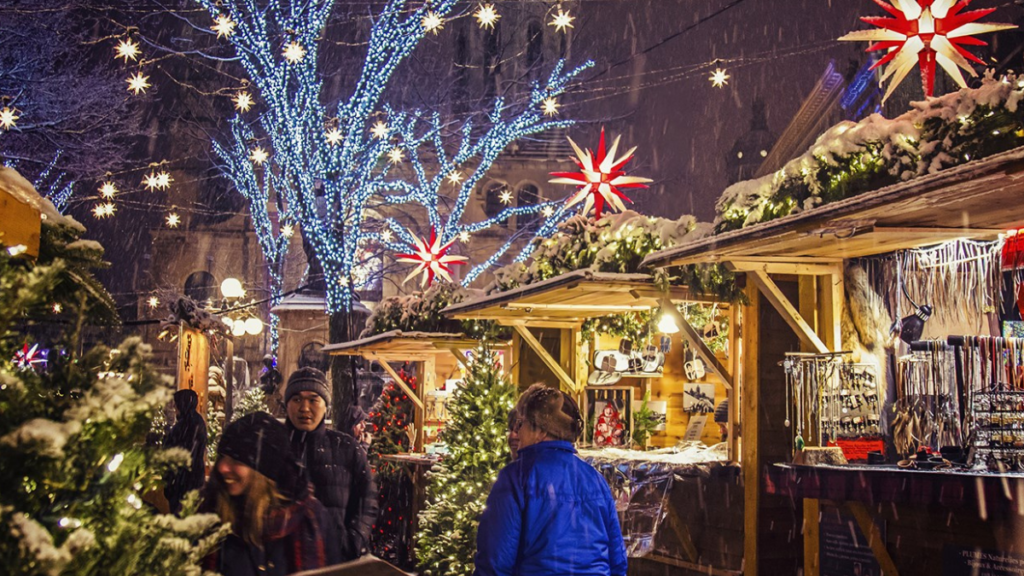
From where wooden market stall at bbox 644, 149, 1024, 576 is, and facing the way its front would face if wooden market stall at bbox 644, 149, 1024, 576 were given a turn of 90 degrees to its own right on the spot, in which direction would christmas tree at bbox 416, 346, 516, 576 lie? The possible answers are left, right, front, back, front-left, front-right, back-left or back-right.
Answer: front

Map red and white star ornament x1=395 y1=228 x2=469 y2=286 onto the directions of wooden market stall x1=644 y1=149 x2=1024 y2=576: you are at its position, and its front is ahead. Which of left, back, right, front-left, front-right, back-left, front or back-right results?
right

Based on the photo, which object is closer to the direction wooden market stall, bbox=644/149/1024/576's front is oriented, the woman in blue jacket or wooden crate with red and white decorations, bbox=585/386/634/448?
the woman in blue jacket

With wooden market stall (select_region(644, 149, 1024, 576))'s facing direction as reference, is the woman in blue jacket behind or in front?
in front

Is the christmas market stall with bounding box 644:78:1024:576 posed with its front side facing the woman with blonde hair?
yes

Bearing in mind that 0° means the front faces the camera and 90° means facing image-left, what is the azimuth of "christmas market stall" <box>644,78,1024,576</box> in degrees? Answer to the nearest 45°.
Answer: approximately 45°

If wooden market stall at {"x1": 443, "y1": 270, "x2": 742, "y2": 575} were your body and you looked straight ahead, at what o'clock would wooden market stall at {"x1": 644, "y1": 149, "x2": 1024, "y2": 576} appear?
wooden market stall at {"x1": 644, "y1": 149, "x2": 1024, "y2": 576} is roughly at 10 o'clock from wooden market stall at {"x1": 443, "y1": 270, "x2": 742, "y2": 575}.

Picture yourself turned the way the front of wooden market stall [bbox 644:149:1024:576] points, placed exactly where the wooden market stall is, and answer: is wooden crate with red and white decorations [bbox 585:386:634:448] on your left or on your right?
on your right

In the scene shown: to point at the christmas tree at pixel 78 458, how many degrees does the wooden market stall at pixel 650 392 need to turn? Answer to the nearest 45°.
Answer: approximately 45° to its left
